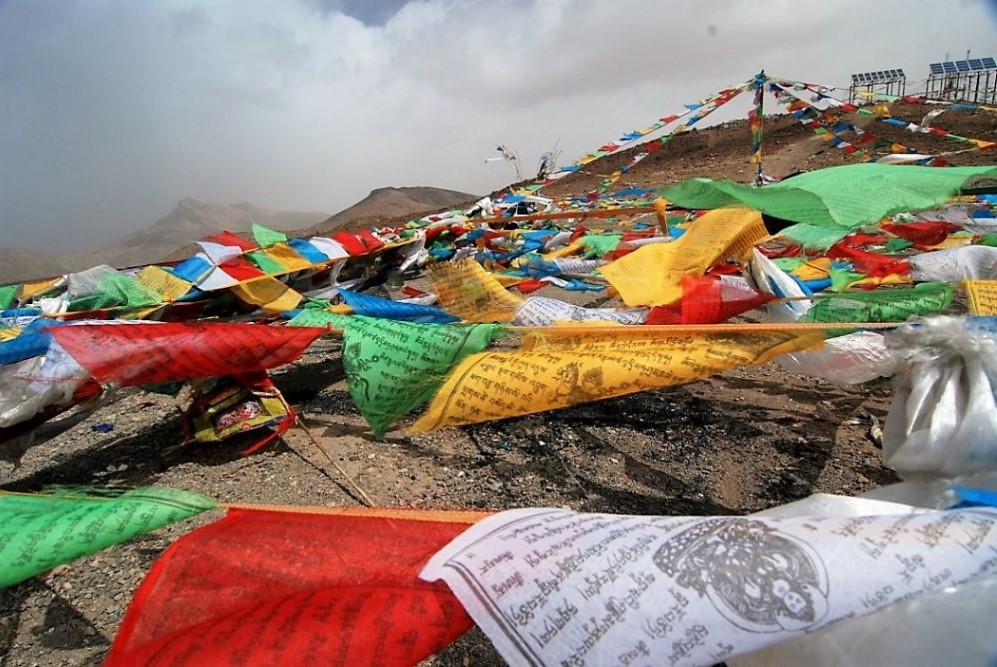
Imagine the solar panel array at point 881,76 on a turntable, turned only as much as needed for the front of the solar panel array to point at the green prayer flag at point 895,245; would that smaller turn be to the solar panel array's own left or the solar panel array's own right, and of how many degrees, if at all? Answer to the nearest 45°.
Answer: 0° — it already faces it

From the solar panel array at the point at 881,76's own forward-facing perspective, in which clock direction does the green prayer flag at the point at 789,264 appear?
The green prayer flag is roughly at 12 o'clock from the solar panel array.

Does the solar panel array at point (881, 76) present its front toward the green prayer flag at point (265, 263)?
yes

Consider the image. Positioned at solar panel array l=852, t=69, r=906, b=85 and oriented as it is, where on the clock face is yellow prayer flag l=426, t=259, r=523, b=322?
The yellow prayer flag is roughly at 12 o'clock from the solar panel array.

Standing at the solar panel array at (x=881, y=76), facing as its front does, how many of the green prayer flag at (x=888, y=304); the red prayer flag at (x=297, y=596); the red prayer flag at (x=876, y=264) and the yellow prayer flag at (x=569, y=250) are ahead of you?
4

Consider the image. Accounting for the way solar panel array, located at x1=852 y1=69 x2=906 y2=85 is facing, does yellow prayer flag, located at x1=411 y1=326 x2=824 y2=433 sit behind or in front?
in front

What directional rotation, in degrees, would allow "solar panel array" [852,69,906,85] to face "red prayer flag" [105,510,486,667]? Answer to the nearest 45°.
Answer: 0° — it already faces it

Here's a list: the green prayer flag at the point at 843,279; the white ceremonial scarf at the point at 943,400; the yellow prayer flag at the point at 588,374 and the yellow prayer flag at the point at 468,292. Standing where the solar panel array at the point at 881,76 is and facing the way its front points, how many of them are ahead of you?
4

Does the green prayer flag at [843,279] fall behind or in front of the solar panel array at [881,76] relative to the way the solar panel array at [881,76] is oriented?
in front

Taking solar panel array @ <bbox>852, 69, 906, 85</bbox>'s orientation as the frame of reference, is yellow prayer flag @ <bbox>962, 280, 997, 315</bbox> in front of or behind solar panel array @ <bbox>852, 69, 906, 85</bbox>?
in front

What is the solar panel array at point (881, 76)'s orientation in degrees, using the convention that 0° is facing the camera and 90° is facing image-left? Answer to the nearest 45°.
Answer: approximately 0°

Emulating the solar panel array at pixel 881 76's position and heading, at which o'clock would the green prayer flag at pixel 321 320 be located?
The green prayer flag is roughly at 12 o'clock from the solar panel array.
